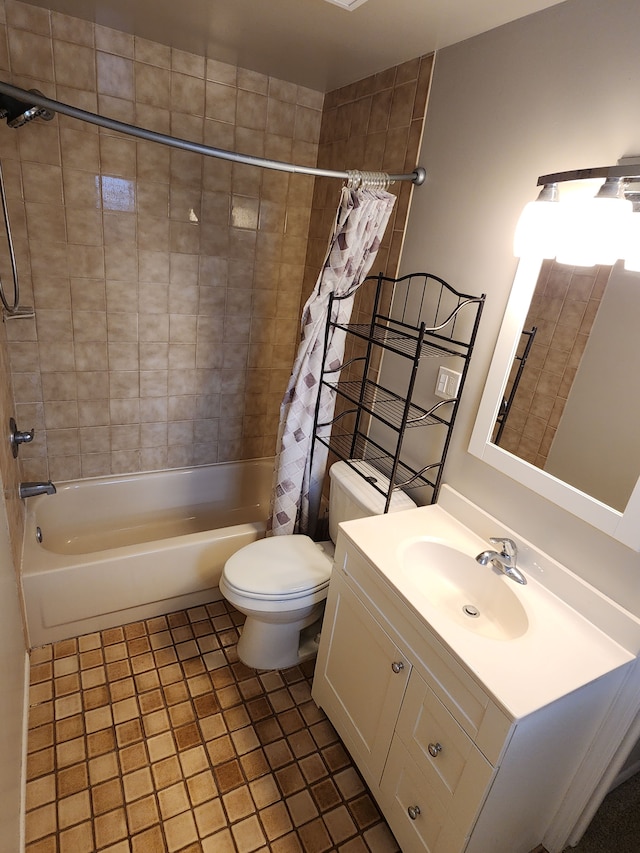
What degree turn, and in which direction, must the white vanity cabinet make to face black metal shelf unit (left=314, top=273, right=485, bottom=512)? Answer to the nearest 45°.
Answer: approximately 90° to its right

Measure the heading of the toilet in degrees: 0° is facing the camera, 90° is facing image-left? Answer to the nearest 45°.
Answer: approximately 45°

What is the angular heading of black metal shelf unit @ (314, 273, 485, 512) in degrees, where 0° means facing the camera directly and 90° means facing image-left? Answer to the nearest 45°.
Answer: approximately 45°

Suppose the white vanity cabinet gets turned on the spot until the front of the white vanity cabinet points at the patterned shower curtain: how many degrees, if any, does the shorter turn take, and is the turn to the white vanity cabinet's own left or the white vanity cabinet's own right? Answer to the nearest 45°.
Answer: approximately 90° to the white vanity cabinet's own right
